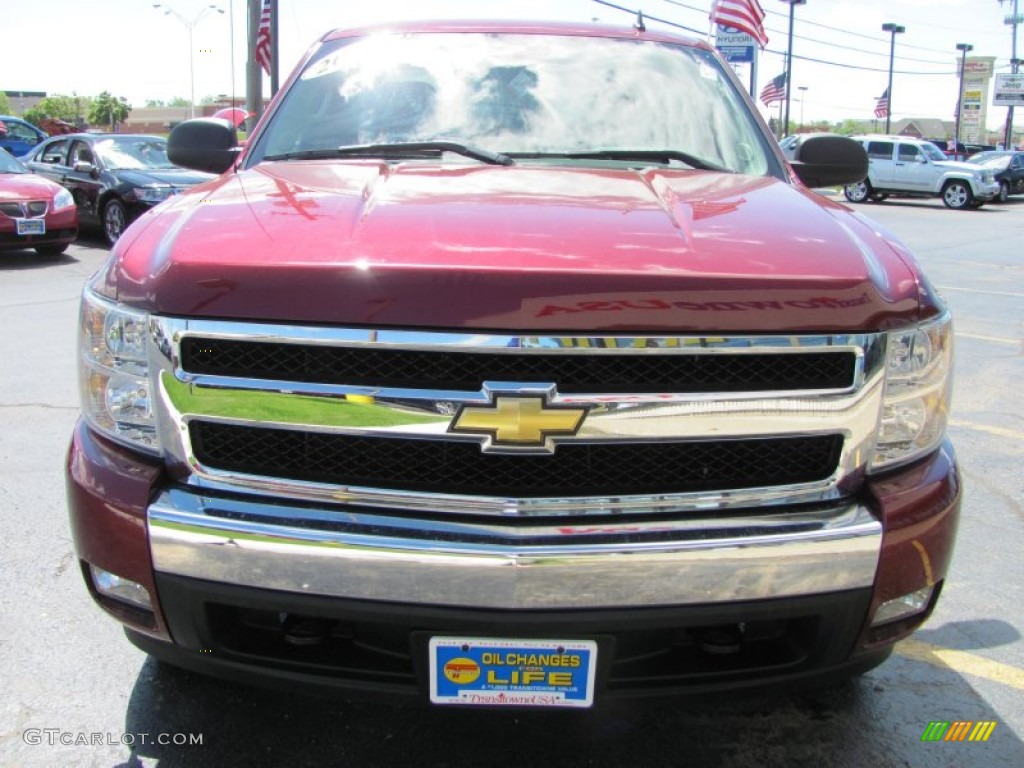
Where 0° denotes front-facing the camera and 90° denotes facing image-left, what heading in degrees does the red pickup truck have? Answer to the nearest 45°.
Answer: approximately 0°

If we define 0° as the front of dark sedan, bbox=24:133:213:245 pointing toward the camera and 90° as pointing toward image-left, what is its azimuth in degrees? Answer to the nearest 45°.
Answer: approximately 315°

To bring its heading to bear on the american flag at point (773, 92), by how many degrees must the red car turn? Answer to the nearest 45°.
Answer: approximately 90° to its left
